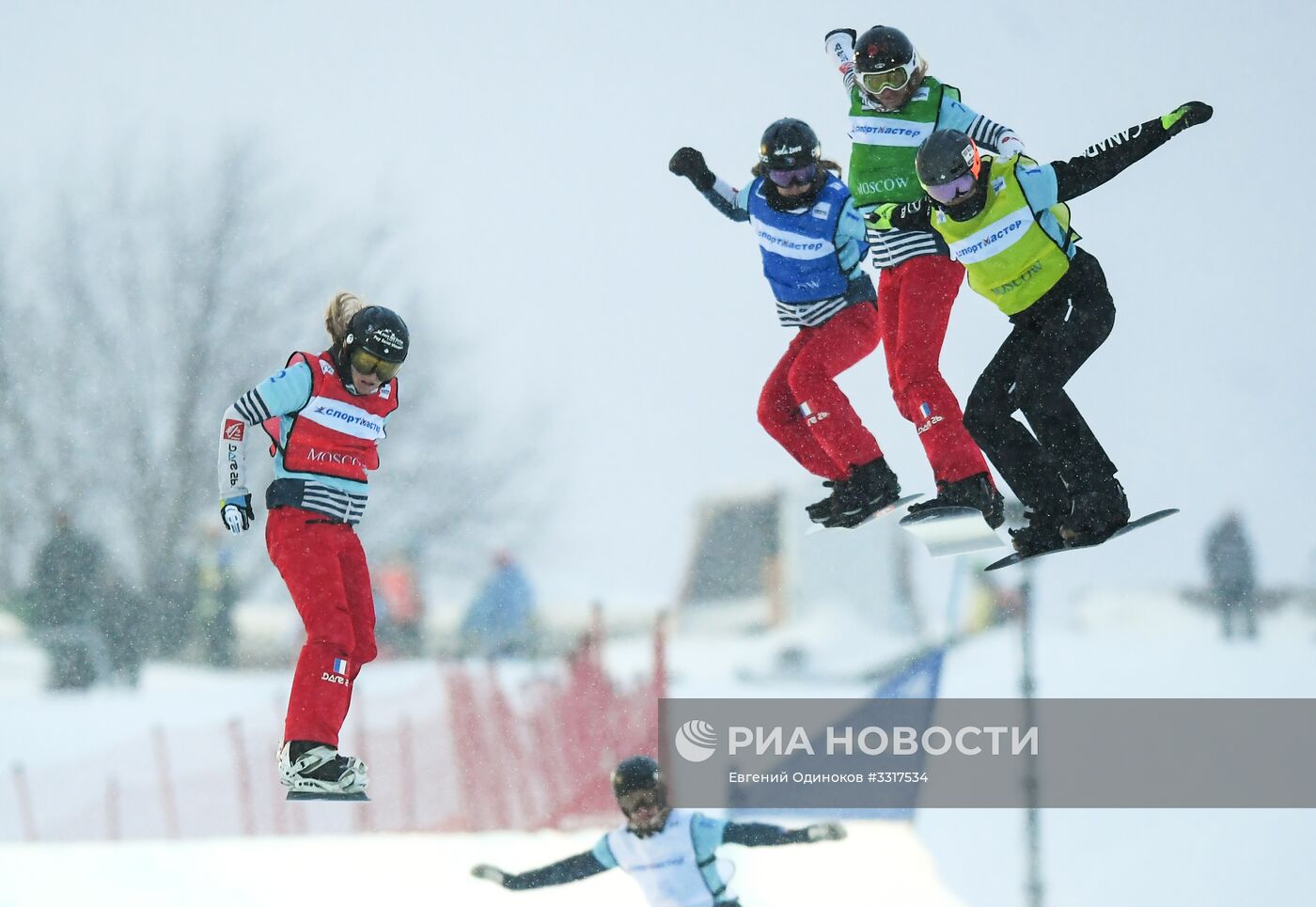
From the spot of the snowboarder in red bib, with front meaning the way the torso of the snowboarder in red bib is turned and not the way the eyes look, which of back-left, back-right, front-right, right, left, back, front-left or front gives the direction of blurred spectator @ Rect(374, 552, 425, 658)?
back-left

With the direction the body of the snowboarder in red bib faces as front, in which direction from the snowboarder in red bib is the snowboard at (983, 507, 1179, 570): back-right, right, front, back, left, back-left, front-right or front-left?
front-left

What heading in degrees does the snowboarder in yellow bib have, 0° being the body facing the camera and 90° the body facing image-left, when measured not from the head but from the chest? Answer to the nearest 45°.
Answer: approximately 45°

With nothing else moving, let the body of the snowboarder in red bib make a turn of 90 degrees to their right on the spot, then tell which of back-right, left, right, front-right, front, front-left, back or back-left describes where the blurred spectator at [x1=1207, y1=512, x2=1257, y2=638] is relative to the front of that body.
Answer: back

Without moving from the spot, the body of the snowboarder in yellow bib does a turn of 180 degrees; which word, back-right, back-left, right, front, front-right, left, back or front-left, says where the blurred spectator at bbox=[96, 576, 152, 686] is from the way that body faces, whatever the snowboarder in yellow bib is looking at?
left

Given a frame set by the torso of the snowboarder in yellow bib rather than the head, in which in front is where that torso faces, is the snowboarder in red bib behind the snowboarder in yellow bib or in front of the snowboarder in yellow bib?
in front

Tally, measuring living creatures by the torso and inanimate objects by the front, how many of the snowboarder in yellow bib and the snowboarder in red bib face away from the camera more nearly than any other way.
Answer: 0

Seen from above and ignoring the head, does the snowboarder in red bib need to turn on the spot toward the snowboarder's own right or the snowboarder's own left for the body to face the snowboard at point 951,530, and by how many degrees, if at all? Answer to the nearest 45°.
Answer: approximately 45° to the snowboarder's own left

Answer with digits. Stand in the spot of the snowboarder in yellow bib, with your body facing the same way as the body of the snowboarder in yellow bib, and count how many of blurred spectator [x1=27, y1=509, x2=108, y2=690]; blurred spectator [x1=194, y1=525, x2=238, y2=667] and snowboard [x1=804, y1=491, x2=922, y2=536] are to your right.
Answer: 3

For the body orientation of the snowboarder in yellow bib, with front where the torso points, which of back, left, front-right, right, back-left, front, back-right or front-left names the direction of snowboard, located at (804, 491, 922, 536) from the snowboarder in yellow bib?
right

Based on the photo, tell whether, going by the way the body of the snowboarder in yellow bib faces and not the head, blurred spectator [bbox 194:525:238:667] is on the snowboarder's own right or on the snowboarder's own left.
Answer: on the snowboarder's own right

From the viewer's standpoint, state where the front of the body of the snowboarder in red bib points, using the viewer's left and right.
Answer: facing the viewer and to the right of the viewer
